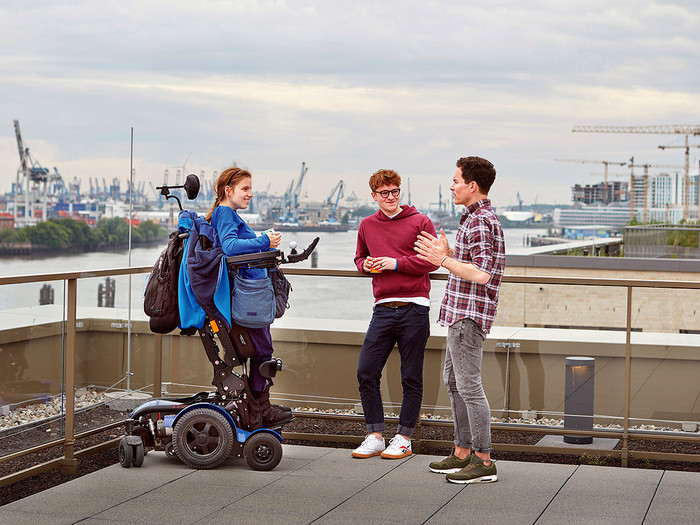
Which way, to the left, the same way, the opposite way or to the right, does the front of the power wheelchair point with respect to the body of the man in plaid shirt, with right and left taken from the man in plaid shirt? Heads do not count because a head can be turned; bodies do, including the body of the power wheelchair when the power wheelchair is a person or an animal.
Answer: the opposite way

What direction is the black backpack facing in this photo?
to the viewer's left

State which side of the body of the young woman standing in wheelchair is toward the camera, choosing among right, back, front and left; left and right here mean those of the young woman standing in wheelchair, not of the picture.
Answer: right

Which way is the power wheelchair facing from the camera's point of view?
to the viewer's right

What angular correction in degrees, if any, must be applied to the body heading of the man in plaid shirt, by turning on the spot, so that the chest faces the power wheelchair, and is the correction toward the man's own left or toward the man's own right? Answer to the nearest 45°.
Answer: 0° — they already face it

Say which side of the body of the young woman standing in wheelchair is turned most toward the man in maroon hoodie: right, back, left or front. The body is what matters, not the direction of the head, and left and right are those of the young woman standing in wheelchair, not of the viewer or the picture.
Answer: front

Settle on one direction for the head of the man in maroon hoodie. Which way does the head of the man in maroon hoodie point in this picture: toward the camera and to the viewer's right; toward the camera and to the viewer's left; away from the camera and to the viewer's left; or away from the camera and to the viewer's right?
toward the camera and to the viewer's right

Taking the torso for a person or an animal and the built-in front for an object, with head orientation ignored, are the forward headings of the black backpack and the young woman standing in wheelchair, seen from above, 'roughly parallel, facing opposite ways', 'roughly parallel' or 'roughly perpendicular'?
roughly parallel, facing opposite ways

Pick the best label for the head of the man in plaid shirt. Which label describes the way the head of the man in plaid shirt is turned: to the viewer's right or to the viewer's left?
to the viewer's left

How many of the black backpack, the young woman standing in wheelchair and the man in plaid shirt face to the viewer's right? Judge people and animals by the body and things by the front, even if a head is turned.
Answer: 1

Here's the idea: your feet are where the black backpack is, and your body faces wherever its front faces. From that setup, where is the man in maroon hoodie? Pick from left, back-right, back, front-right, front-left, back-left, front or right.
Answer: back

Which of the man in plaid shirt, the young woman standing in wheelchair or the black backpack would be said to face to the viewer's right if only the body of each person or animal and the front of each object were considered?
the young woman standing in wheelchair

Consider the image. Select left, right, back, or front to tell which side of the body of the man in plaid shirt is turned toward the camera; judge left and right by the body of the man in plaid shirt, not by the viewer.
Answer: left
